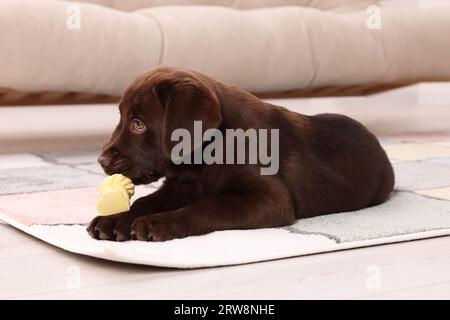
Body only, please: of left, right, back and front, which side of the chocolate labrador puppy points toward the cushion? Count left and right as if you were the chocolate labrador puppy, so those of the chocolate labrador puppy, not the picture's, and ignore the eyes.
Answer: right

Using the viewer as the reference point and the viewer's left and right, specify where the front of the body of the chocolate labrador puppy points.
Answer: facing to the left of the viewer
